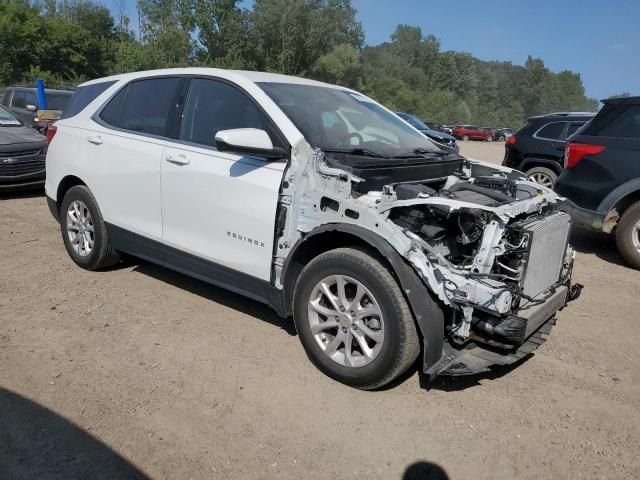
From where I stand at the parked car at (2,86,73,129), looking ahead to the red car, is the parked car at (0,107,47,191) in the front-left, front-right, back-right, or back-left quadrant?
back-right

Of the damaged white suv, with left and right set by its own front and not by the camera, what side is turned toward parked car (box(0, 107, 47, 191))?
back

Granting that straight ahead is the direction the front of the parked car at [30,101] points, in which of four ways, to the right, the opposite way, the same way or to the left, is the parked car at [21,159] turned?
the same way
